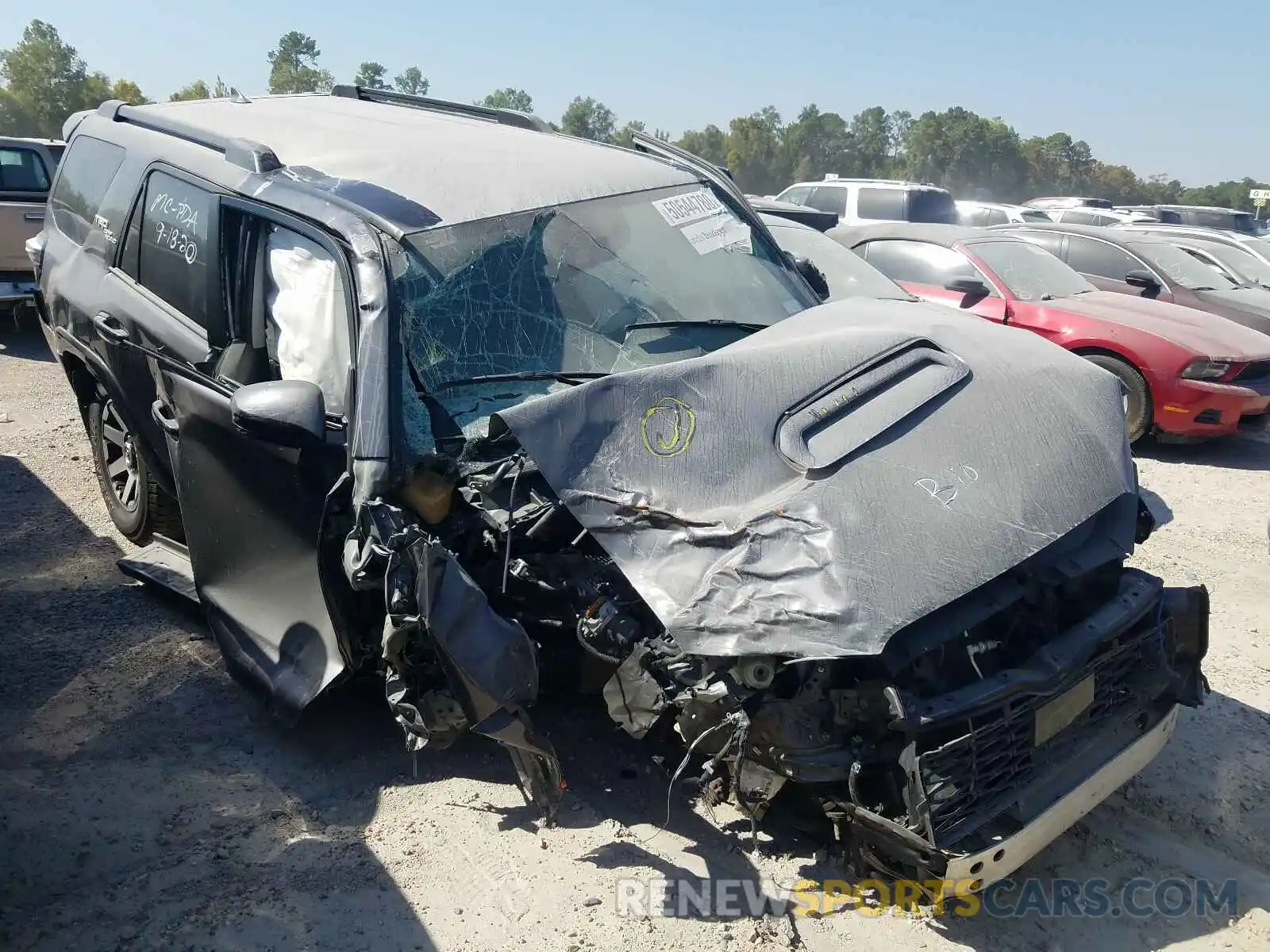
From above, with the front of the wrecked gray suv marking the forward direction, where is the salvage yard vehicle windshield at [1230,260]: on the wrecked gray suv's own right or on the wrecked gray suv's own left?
on the wrecked gray suv's own left

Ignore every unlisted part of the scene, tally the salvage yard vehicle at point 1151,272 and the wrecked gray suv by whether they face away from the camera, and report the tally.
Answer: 0

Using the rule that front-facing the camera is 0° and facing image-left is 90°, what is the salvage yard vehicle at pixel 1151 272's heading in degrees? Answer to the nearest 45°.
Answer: approximately 315°

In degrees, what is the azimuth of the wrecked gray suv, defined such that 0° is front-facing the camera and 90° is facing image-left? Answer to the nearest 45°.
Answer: approximately 315°

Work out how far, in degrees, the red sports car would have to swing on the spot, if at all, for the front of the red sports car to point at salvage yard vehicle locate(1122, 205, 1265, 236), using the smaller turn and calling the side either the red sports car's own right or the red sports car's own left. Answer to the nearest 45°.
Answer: approximately 135° to the red sports car's own left

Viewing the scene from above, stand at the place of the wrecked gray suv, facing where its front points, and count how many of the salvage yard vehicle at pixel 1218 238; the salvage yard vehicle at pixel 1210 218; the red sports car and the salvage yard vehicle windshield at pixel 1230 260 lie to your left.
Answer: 4

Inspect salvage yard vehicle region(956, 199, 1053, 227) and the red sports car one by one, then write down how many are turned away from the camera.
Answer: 0

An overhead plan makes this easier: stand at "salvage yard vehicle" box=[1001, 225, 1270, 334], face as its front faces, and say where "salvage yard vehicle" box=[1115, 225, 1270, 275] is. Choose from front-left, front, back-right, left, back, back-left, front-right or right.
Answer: back-left

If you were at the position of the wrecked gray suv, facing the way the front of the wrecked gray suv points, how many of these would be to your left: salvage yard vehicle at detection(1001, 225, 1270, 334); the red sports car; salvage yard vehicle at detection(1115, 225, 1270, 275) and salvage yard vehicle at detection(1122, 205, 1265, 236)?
4
